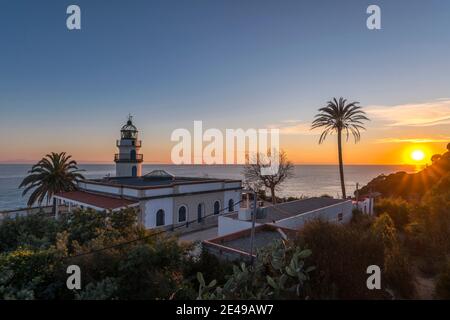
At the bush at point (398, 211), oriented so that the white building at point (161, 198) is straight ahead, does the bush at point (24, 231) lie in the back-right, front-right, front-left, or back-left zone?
front-left

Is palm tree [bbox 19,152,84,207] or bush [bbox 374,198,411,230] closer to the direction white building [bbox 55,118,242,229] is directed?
the bush

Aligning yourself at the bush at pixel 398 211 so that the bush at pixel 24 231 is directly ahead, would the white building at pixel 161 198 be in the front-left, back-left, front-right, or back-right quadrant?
front-right

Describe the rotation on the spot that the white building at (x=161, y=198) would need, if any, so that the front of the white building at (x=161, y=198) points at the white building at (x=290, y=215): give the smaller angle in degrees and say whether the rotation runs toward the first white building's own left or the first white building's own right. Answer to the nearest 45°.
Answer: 0° — it already faces it

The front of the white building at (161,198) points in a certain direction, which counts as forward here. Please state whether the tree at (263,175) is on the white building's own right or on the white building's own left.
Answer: on the white building's own left

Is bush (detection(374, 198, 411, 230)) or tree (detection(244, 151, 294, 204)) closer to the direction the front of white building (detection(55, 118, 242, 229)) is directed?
the bush

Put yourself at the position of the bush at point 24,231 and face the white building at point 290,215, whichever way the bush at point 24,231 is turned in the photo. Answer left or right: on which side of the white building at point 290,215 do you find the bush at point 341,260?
right

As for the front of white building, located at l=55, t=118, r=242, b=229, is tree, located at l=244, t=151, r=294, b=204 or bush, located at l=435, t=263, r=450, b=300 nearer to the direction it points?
the bush

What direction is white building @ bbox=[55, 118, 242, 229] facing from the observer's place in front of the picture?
facing the viewer and to the right of the viewer

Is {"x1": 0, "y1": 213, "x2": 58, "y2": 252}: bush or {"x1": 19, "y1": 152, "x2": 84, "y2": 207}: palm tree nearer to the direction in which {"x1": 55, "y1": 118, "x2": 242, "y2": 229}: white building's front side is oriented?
the bush

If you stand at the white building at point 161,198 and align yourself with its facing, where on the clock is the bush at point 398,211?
The bush is roughly at 11 o'clock from the white building.
